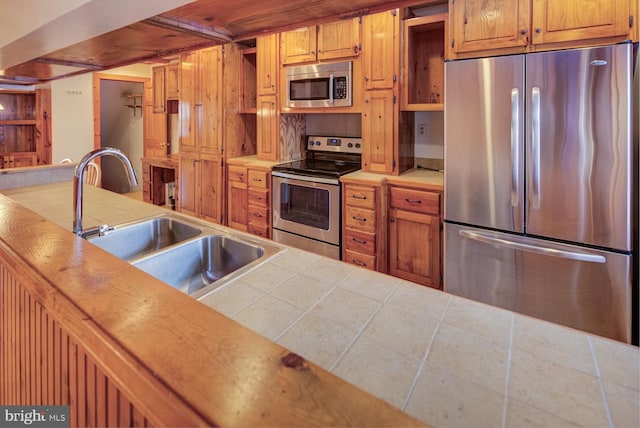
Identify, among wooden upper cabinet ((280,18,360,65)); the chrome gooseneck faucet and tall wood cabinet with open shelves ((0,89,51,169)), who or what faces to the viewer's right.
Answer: the chrome gooseneck faucet

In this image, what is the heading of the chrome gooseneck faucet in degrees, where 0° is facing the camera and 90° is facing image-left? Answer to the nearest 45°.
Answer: approximately 270°

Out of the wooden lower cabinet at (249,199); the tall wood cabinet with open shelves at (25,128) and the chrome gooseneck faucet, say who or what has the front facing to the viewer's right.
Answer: the chrome gooseneck faucet

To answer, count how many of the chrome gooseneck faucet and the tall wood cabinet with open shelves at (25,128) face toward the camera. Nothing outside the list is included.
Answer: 1

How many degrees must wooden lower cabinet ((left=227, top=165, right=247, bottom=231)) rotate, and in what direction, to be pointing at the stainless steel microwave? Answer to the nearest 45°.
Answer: approximately 90° to its left

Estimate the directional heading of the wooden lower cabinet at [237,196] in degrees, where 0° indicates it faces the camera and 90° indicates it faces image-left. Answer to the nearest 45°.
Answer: approximately 45°

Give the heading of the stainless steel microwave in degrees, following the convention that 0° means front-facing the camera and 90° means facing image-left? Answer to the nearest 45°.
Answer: approximately 45°
